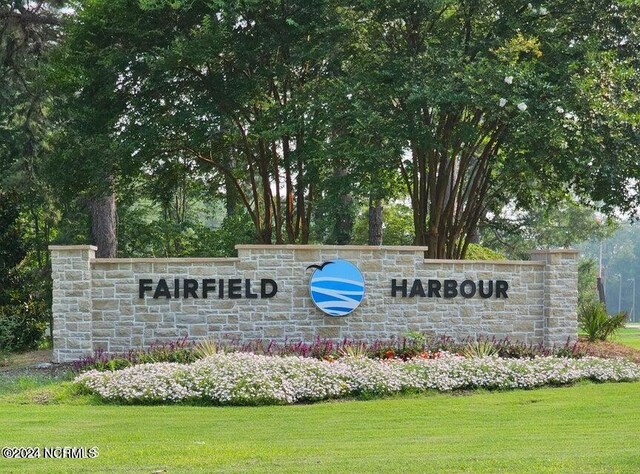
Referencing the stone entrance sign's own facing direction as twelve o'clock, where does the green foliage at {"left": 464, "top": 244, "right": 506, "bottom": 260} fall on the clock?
The green foliage is roughly at 7 o'clock from the stone entrance sign.

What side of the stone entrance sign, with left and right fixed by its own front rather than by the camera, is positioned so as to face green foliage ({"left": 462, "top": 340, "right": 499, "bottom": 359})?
left

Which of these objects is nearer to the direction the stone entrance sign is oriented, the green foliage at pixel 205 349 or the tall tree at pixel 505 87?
the green foliage

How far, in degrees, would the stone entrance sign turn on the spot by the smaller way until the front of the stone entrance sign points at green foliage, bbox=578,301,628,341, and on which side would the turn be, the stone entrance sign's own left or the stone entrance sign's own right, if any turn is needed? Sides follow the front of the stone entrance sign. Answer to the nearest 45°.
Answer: approximately 135° to the stone entrance sign's own left

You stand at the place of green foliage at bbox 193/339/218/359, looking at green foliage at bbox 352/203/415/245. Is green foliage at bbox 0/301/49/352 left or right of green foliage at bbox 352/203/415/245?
left

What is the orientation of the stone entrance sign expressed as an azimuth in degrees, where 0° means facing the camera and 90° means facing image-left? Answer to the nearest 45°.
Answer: approximately 0°

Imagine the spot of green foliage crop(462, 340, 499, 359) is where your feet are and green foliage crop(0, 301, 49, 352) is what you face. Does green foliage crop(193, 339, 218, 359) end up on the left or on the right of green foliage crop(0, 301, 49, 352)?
left

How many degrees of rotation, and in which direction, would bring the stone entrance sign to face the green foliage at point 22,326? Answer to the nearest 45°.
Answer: approximately 135° to its right

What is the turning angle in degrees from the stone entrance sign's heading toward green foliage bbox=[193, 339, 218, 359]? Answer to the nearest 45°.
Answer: approximately 45° to its right

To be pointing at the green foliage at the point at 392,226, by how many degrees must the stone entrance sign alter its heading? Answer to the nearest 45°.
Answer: approximately 180°
